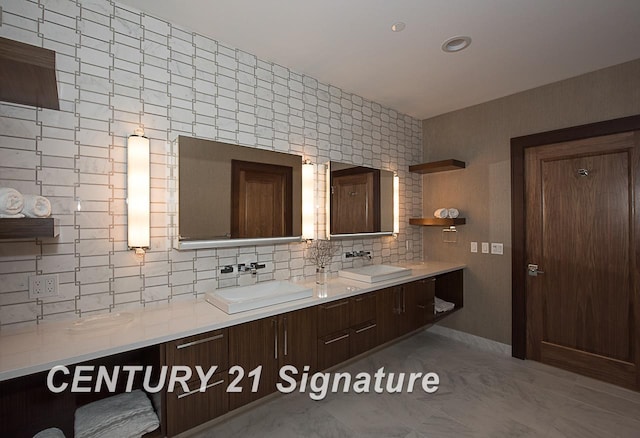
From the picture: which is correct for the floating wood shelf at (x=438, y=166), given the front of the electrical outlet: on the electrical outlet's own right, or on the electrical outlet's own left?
on the electrical outlet's own left

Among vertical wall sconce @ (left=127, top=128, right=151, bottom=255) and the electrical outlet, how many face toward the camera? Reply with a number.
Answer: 2

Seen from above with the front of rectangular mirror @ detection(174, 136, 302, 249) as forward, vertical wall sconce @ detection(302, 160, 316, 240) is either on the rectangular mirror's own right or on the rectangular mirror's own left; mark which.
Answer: on the rectangular mirror's own left

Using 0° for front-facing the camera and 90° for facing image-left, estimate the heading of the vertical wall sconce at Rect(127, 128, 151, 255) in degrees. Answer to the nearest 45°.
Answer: approximately 0°

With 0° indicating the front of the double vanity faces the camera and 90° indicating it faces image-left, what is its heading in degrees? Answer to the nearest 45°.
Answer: approximately 315°

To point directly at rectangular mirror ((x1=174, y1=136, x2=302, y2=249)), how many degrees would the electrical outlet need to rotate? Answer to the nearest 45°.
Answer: approximately 90° to its left

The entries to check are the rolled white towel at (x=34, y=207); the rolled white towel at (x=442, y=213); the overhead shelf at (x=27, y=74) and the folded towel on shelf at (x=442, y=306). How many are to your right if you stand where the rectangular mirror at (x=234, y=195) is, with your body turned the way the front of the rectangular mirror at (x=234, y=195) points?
2

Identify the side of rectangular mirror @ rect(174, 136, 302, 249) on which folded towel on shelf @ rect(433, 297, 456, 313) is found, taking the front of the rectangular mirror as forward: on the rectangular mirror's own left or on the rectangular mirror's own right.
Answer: on the rectangular mirror's own left

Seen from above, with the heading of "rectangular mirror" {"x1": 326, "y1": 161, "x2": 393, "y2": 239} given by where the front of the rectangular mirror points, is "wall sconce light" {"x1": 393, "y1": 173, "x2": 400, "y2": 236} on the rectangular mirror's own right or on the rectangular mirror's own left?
on the rectangular mirror's own left
